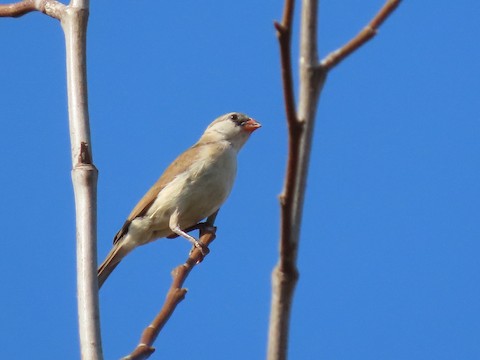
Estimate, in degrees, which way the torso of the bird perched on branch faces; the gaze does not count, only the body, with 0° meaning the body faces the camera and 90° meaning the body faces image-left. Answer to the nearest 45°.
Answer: approximately 270°

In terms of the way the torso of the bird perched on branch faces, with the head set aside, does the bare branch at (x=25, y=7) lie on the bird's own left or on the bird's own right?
on the bird's own right
